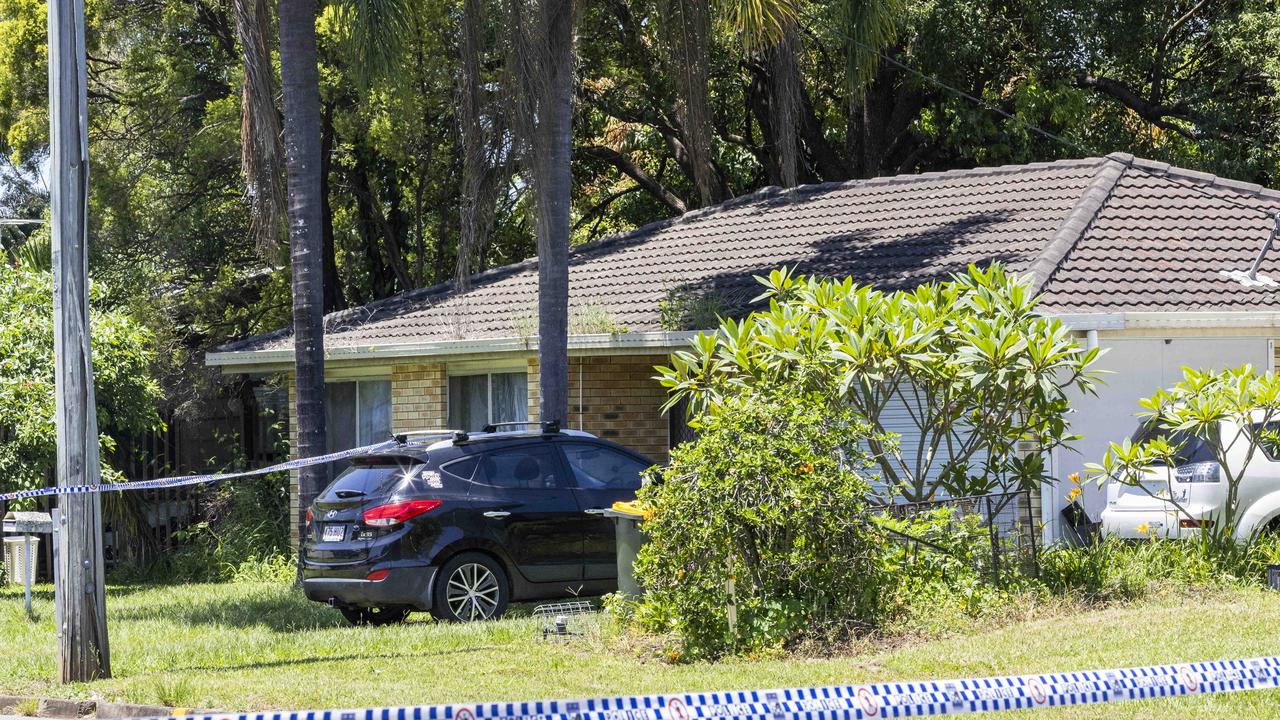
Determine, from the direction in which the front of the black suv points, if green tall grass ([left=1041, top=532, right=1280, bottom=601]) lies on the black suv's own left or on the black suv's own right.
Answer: on the black suv's own right

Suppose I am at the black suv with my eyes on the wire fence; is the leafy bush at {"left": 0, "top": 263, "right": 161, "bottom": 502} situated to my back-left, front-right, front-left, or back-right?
back-left

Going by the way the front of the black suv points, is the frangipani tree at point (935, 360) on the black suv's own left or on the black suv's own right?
on the black suv's own right

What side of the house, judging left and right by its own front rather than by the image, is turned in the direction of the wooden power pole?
front

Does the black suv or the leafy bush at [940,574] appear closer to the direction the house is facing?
the black suv

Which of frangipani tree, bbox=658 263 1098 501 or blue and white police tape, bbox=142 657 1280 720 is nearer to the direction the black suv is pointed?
the frangipani tree

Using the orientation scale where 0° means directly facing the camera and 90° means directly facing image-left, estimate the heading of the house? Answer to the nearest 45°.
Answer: approximately 45°

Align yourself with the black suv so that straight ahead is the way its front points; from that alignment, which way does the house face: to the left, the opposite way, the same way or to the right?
the opposite way

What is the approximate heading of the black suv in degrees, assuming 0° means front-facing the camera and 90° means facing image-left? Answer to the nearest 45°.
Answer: approximately 225°

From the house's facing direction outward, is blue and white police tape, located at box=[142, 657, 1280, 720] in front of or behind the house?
in front
